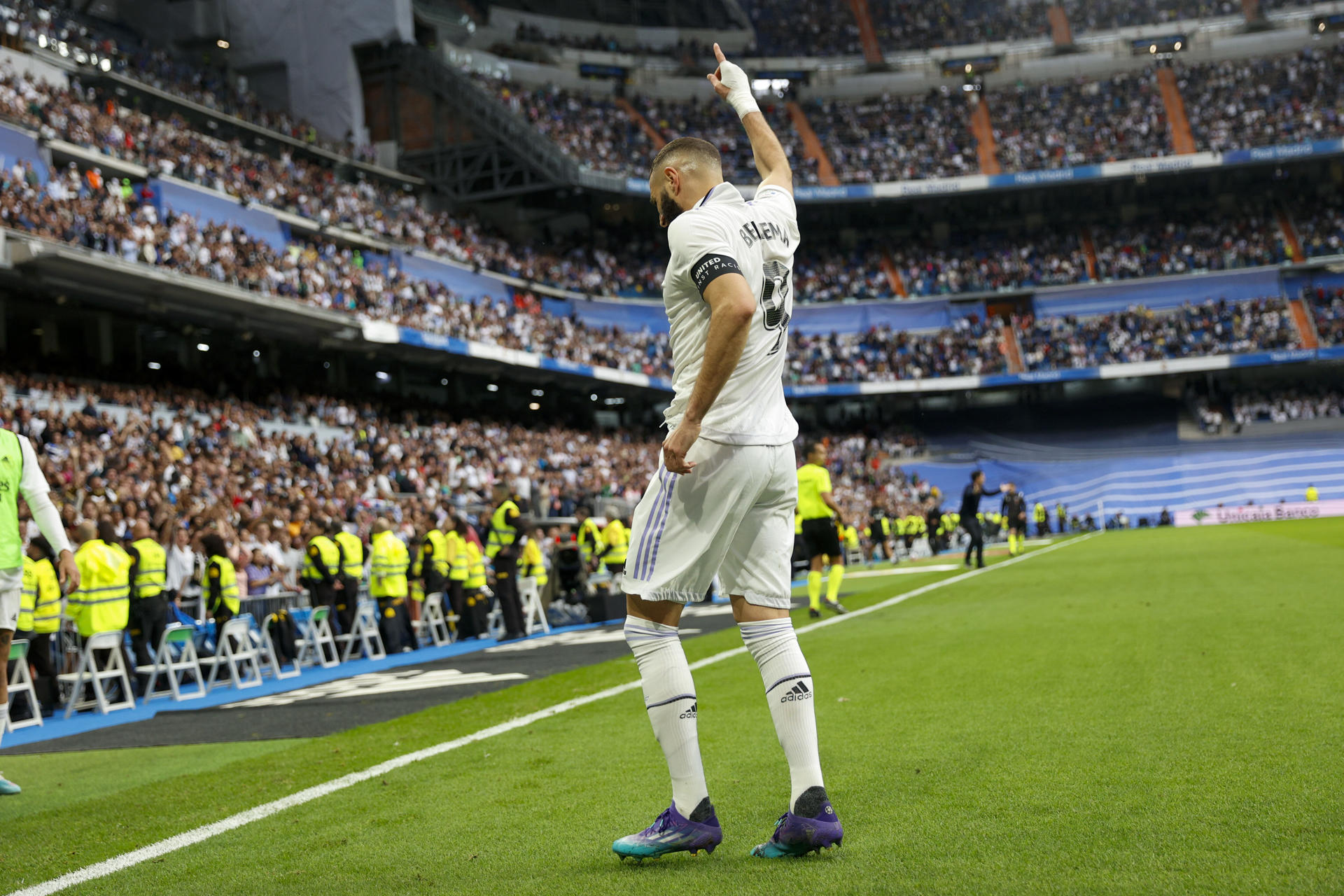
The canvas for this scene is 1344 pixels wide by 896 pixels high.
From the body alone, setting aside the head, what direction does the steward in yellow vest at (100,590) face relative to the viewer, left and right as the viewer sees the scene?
facing away from the viewer and to the left of the viewer

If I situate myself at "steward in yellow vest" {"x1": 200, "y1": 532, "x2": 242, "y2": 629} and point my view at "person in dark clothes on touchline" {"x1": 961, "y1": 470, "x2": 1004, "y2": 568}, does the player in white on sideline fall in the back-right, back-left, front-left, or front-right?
back-right

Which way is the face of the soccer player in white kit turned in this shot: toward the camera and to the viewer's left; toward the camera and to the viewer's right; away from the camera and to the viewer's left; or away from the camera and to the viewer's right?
away from the camera and to the viewer's left
